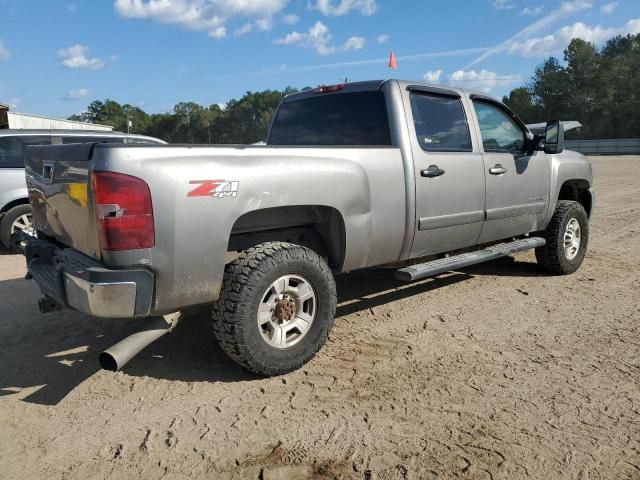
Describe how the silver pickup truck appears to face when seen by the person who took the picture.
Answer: facing away from the viewer and to the right of the viewer

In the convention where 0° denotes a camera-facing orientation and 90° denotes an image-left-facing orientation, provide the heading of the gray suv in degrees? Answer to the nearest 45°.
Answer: approximately 225°

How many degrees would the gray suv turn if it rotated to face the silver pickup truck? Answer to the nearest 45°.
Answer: approximately 135° to its right

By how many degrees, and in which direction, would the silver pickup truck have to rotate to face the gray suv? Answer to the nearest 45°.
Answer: approximately 90° to its left

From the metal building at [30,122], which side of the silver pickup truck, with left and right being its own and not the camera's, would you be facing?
left

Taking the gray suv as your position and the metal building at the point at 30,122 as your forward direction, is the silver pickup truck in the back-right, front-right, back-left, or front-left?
back-right
